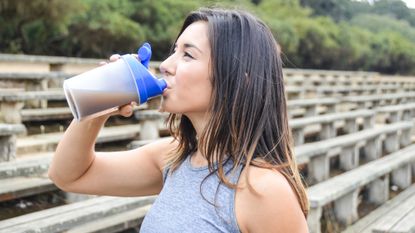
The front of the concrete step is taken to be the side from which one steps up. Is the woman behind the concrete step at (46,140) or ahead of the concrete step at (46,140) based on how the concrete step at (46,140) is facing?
ahead

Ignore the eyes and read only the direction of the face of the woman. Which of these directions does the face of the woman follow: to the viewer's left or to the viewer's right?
to the viewer's left

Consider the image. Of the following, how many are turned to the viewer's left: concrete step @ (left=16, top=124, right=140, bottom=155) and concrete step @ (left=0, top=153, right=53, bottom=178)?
0

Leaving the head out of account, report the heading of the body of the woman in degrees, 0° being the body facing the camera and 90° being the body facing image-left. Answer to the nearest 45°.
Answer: approximately 45°

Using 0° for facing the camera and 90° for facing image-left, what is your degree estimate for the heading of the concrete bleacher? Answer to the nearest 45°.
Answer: approximately 315°

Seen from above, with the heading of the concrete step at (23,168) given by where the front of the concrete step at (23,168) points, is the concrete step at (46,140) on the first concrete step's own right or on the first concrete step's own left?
on the first concrete step's own left

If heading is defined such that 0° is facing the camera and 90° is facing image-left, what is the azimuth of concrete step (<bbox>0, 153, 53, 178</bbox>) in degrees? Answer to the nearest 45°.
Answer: approximately 315°

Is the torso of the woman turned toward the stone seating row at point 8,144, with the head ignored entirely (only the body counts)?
no

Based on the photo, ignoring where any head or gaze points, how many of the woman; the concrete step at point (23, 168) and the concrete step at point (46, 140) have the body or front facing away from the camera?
0

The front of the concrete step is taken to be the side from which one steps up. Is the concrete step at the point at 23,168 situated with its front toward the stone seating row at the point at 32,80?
no
